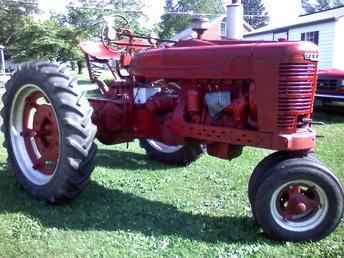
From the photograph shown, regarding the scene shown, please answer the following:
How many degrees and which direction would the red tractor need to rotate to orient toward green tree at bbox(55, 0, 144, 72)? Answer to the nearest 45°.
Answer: approximately 135° to its left

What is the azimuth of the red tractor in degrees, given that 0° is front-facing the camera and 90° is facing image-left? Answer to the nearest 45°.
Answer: approximately 315°

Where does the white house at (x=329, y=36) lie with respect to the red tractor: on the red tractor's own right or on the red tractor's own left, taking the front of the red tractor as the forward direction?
on the red tractor's own left

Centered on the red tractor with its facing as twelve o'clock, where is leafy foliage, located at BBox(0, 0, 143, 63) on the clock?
The leafy foliage is roughly at 7 o'clock from the red tractor.

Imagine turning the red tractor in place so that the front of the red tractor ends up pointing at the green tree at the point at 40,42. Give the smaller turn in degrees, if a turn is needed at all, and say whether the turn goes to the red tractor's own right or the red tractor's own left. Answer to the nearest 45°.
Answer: approximately 135° to the red tractor's own left
